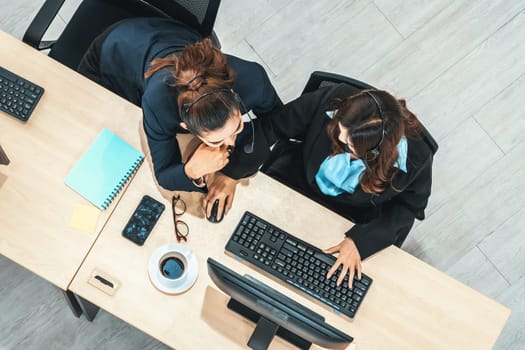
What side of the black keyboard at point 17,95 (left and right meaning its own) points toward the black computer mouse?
right

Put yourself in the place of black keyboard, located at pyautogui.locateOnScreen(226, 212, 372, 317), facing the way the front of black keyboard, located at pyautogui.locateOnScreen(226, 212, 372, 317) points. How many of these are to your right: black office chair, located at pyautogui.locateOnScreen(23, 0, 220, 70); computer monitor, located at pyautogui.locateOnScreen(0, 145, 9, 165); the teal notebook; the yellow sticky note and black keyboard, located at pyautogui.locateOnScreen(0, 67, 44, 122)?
0

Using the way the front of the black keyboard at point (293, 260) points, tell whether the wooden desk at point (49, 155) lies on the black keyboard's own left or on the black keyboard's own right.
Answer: on the black keyboard's own left

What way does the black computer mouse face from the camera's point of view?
toward the camera

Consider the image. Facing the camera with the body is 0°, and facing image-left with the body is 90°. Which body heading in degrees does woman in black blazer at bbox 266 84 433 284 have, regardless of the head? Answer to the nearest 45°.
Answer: approximately 45°

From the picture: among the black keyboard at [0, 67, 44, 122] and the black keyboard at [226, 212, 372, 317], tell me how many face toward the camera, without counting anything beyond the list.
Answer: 0

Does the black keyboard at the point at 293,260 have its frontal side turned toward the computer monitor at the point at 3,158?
no

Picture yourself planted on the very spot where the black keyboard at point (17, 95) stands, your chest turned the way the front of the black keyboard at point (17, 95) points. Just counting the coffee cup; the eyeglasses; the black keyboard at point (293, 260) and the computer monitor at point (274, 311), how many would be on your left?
0

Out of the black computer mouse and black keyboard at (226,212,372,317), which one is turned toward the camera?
the black computer mouse

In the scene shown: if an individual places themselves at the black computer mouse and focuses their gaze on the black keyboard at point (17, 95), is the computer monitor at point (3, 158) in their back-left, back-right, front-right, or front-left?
front-left

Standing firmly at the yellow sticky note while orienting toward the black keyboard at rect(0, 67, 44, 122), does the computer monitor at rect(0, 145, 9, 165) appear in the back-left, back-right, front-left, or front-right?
front-left

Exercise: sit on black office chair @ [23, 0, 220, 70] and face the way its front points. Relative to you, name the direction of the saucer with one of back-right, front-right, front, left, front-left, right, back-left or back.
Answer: front-left

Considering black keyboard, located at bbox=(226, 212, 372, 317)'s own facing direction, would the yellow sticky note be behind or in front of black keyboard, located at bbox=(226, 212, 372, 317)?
behind

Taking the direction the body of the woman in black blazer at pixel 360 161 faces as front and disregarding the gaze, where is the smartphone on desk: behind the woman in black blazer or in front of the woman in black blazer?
in front

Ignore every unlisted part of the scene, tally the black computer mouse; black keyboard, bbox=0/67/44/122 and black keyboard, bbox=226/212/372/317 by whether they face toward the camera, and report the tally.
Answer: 1

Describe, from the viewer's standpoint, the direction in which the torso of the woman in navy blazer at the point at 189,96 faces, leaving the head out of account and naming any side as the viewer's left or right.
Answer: facing the viewer and to the right of the viewer

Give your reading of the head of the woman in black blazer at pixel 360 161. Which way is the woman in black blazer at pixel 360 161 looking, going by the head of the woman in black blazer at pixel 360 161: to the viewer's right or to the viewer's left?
to the viewer's left
